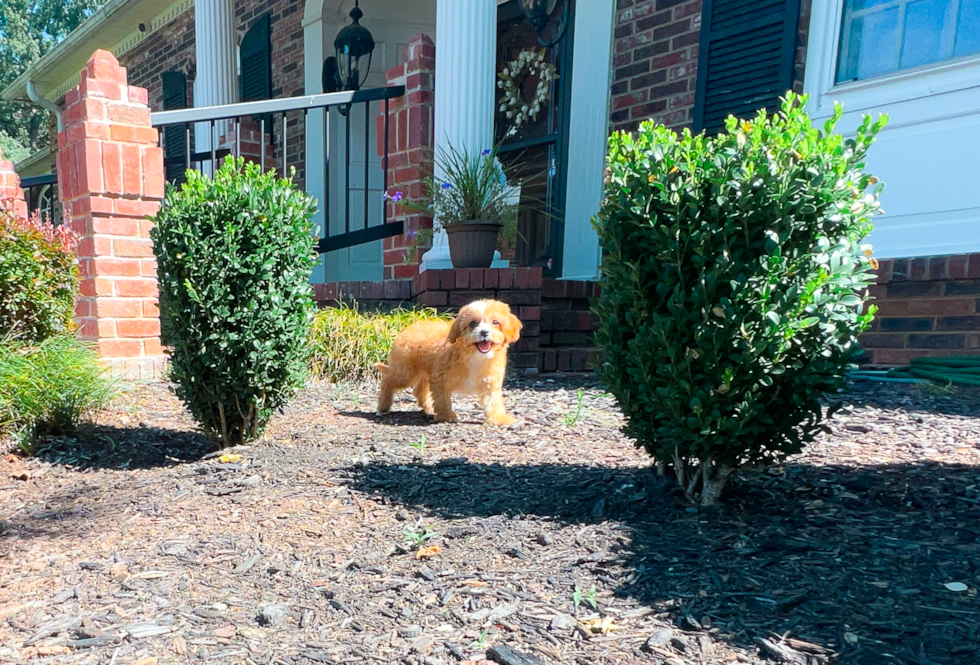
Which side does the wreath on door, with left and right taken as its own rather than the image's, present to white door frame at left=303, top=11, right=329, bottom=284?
right

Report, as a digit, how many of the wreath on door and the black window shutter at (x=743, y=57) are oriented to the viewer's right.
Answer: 0

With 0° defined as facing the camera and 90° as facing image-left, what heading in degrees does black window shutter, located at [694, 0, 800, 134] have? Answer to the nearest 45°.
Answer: approximately 45°

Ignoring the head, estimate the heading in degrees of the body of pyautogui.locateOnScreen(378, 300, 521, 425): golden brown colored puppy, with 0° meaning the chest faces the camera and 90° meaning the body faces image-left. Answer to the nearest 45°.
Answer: approximately 315°

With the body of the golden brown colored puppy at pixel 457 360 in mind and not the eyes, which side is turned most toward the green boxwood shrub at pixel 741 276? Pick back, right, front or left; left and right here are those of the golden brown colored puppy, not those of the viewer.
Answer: front

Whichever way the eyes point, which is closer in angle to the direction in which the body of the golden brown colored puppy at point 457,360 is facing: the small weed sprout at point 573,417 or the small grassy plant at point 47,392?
the small weed sprout

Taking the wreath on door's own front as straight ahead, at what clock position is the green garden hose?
The green garden hose is roughly at 9 o'clock from the wreath on door.

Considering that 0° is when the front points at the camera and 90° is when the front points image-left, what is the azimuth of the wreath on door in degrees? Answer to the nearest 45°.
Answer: approximately 45°
